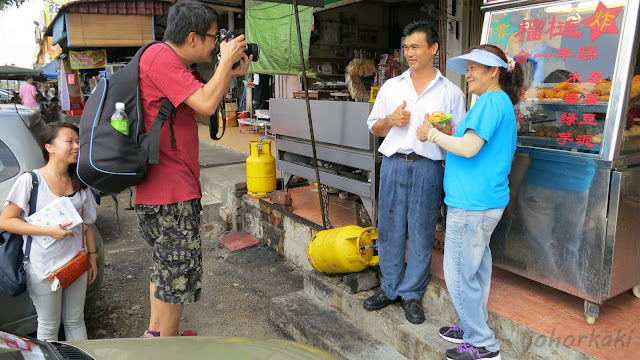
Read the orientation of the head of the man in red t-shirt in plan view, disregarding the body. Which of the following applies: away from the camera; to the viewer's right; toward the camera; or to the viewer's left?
to the viewer's right

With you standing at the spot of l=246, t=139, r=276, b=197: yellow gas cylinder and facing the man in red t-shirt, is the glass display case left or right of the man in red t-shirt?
left

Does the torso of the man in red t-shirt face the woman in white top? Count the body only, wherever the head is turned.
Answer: no

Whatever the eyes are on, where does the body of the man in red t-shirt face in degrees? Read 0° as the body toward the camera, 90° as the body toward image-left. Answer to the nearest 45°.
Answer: approximately 270°

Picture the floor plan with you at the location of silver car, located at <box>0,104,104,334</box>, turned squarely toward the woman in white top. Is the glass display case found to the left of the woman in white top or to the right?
left

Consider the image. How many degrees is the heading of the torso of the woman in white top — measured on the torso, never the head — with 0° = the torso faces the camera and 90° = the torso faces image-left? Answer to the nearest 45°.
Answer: approximately 315°

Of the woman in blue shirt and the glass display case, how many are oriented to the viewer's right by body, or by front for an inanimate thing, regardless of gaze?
0

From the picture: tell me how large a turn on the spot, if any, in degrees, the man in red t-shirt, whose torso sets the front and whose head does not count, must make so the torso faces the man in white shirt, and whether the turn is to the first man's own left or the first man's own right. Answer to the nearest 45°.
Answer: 0° — they already face them

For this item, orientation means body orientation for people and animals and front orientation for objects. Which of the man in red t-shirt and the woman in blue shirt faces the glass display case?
the man in red t-shirt

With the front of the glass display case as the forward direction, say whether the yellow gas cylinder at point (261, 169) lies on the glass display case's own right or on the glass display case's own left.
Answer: on the glass display case's own right

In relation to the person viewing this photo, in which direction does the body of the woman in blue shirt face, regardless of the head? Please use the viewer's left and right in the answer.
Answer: facing to the left of the viewer

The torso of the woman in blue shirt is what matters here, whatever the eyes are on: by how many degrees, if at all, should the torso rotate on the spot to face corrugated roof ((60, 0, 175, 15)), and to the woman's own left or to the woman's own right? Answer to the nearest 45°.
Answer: approximately 45° to the woman's own right

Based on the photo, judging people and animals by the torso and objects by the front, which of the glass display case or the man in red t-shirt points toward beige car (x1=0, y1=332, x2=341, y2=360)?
the glass display case
